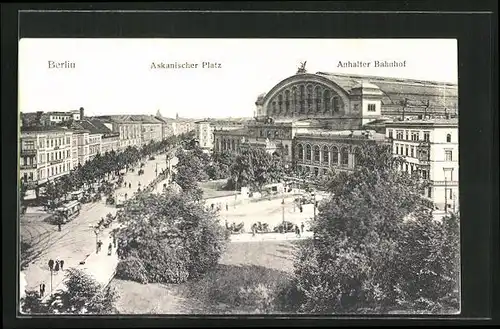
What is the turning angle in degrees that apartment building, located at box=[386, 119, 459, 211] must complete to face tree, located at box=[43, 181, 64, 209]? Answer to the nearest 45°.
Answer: approximately 45° to its right

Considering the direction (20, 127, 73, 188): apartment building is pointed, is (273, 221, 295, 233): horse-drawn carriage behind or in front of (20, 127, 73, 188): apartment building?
in front

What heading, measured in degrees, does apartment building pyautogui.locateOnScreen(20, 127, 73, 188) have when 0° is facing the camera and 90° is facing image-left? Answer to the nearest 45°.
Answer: approximately 315°

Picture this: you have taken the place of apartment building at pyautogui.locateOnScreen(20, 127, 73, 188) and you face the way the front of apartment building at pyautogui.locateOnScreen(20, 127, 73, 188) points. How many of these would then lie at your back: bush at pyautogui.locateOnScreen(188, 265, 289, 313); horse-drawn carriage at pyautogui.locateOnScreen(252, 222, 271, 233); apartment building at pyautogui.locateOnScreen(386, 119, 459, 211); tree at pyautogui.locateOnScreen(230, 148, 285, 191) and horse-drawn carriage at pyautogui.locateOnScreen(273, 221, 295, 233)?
0

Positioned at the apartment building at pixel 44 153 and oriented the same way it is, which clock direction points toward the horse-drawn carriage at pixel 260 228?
The horse-drawn carriage is roughly at 11 o'clock from the apartment building.

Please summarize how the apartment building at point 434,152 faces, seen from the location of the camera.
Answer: facing the viewer and to the left of the viewer
